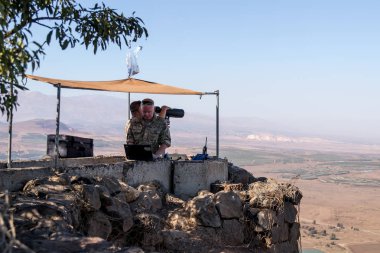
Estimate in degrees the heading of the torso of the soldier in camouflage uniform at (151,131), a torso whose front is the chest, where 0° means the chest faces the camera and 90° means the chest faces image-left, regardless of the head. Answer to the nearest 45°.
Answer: approximately 0°

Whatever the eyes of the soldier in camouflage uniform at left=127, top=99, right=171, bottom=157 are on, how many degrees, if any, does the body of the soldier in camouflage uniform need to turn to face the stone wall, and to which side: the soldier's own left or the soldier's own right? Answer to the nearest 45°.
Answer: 0° — they already face it

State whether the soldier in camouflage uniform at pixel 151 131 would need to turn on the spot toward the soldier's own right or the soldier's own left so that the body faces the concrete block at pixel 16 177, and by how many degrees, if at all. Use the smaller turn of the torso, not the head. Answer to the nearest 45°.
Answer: approximately 45° to the soldier's own right
